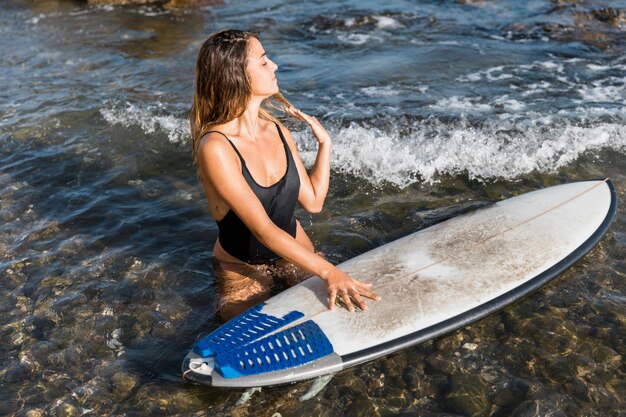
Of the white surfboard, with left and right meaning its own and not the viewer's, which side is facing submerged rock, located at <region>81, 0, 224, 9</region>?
left

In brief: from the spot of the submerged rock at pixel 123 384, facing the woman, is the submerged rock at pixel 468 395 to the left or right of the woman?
right

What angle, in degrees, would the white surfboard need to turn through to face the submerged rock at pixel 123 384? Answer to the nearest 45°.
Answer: approximately 180°

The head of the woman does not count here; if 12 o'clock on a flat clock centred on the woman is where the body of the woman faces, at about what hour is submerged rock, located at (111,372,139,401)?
The submerged rock is roughly at 3 o'clock from the woman.

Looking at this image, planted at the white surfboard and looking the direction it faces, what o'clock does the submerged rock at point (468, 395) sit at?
The submerged rock is roughly at 4 o'clock from the white surfboard.

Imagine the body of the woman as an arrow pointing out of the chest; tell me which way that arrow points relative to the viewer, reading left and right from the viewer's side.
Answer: facing the viewer and to the right of the viewer

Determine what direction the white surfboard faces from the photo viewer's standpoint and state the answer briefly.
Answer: facing away from the viewer and to the right of the viewer

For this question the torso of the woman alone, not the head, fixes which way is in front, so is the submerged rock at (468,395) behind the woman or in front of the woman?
in front

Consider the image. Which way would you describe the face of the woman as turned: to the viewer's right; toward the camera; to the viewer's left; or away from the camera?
to the viewer's right

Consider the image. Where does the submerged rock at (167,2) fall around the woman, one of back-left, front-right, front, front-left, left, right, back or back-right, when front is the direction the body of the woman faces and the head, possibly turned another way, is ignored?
back-left
